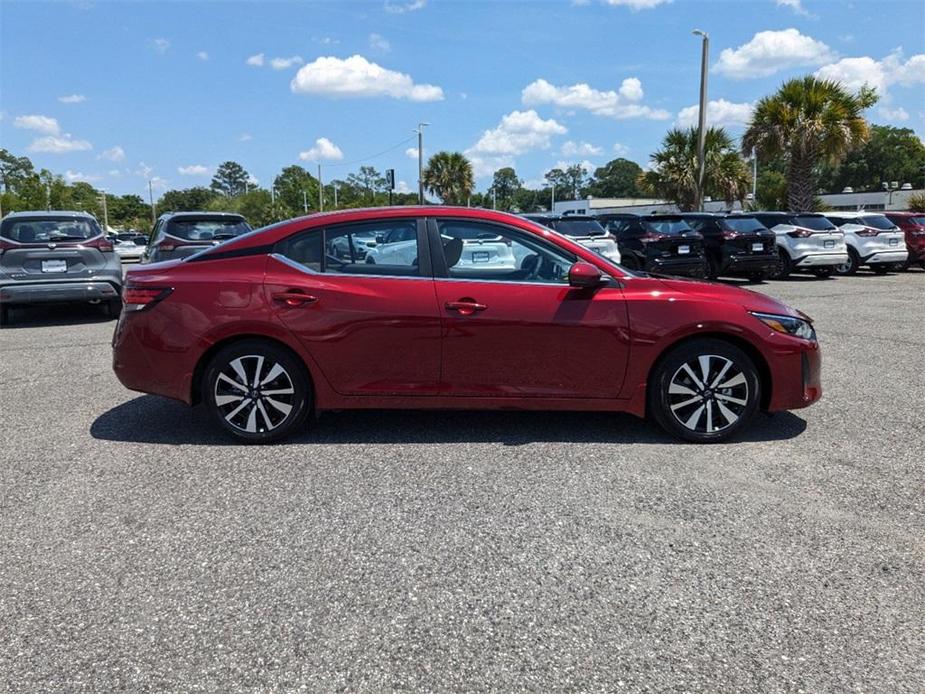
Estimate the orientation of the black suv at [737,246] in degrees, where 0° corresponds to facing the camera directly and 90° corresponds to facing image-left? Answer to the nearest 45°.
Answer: approximately 135°

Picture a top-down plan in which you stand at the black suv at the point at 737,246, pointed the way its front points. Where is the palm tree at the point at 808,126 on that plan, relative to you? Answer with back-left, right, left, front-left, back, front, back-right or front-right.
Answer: front-right

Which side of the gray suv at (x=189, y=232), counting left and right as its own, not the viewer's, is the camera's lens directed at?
back

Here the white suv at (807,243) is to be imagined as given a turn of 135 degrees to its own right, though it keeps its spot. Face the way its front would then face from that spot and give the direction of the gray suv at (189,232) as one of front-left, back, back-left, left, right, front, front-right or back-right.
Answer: back-right

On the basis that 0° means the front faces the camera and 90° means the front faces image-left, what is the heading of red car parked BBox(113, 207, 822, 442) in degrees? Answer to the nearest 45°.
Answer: approximately 270°

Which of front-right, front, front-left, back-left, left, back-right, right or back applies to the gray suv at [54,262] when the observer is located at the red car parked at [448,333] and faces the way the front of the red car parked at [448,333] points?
back-left

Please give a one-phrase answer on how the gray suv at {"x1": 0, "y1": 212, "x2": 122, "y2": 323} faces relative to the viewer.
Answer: facing away from the viewer

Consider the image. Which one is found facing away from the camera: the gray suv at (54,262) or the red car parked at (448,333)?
the gray suv

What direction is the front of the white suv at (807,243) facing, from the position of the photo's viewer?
facing away from the viewer and to the left of the viewer

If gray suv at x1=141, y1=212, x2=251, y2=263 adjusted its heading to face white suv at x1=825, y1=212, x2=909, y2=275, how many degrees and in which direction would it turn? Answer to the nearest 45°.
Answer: approximately 90° to its right

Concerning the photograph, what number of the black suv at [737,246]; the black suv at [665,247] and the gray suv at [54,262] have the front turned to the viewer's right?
0

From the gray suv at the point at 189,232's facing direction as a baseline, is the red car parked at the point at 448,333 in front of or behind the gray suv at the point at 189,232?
behind

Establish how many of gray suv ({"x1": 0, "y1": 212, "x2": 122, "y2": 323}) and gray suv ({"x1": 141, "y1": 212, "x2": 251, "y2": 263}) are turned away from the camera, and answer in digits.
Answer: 2

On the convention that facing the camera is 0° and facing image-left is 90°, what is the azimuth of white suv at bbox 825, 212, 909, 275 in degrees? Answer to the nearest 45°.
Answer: approximately 135°

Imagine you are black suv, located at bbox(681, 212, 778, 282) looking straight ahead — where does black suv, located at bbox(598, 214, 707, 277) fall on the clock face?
black suv, located at bbox(598, 214, 707, 277) is roughly at 9 o'clock from black suv, located at bbox(681, 212, 778, 282).
